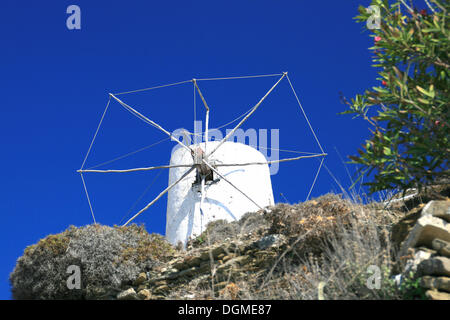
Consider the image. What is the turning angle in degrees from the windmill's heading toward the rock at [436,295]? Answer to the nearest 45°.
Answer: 0° — it already faces it

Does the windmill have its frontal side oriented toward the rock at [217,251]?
yes

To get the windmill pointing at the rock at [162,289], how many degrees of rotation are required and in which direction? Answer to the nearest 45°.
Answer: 0° — it already faces it

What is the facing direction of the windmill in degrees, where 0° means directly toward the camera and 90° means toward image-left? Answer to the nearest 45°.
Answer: approximately 0°

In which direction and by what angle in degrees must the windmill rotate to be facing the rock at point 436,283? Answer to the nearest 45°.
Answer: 0° — it already faces it
